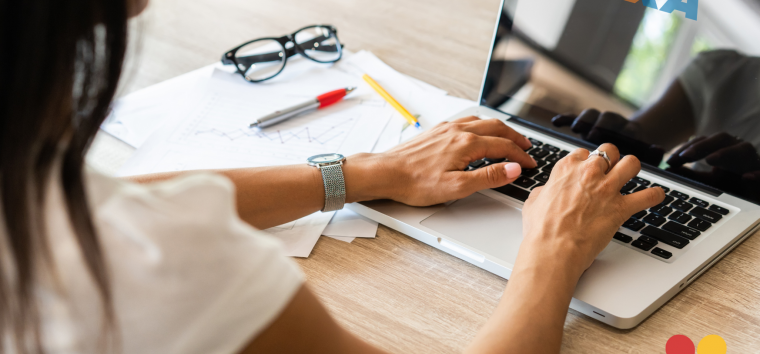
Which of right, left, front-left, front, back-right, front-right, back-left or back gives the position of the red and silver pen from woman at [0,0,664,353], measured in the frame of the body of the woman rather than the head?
front-left

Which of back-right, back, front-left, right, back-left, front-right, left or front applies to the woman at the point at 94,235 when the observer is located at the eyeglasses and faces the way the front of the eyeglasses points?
front-right

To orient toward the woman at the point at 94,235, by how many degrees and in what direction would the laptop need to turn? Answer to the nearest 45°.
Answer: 0° — it already faces them

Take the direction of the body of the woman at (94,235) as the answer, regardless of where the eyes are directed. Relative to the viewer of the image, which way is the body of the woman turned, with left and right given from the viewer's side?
facing away from the viewer and to the right of the viewer

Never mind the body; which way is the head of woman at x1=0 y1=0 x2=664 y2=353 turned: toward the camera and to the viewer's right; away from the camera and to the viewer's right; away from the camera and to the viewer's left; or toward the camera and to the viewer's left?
away from the camera and to the viewer's right
